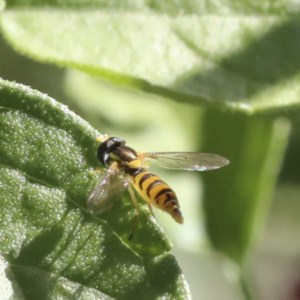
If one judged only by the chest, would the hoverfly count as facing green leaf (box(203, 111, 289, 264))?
no

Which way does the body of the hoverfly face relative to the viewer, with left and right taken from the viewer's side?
facing away from the viewer and to the left of the viewer
